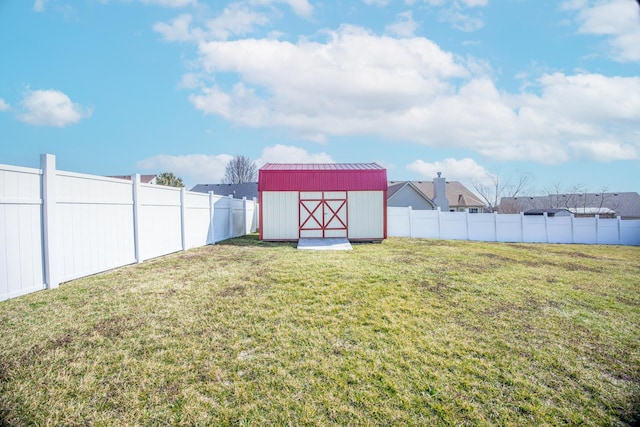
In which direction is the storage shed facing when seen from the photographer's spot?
facing the viewer

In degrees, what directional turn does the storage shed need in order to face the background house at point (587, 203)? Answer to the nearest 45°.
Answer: approximately 135° to its left

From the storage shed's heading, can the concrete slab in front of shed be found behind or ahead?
ahead
